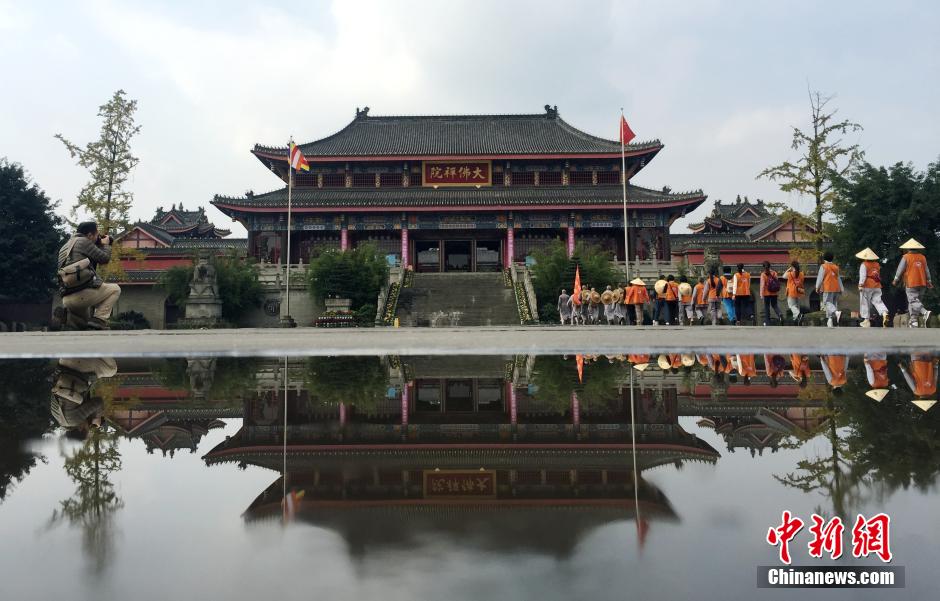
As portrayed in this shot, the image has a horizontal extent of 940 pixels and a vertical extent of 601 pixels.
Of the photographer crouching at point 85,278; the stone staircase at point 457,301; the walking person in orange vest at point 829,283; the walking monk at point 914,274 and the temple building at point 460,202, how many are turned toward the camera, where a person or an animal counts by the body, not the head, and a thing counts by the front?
2

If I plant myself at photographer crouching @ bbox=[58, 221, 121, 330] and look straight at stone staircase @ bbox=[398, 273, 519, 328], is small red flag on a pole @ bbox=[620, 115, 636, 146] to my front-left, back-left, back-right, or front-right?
front-right

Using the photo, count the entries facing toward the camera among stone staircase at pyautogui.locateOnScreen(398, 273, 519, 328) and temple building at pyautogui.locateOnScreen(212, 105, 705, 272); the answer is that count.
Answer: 2

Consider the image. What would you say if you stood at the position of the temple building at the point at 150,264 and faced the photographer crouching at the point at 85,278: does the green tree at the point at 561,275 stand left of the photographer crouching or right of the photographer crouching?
left

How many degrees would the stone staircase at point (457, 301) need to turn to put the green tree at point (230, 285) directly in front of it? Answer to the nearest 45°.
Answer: approximately 90° to its right

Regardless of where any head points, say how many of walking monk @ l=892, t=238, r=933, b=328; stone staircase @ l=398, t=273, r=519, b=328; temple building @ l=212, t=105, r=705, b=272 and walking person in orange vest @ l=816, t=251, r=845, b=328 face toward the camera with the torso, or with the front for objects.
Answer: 2

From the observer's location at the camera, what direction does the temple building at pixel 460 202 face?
facing the viewer

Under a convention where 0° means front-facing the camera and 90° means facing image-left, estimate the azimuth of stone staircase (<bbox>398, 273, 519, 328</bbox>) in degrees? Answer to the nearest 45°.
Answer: approximately 0°

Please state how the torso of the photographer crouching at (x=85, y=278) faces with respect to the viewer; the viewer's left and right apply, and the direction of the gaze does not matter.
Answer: facing to the right of the viewer

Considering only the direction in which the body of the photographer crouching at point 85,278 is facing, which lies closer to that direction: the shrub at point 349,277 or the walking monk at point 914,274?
the walking monk
